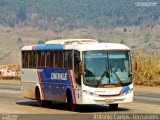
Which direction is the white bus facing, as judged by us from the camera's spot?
facing the viewer and to the right of the viewer
